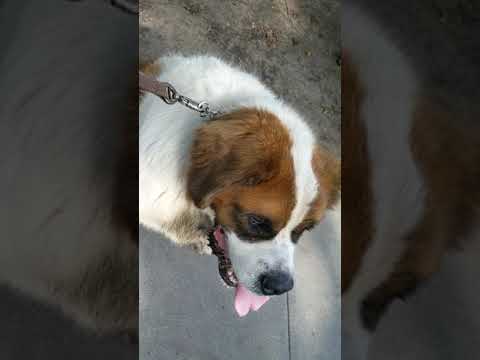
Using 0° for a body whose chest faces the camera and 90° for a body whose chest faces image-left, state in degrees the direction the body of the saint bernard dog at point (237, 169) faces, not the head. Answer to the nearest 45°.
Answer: approximately 315°
